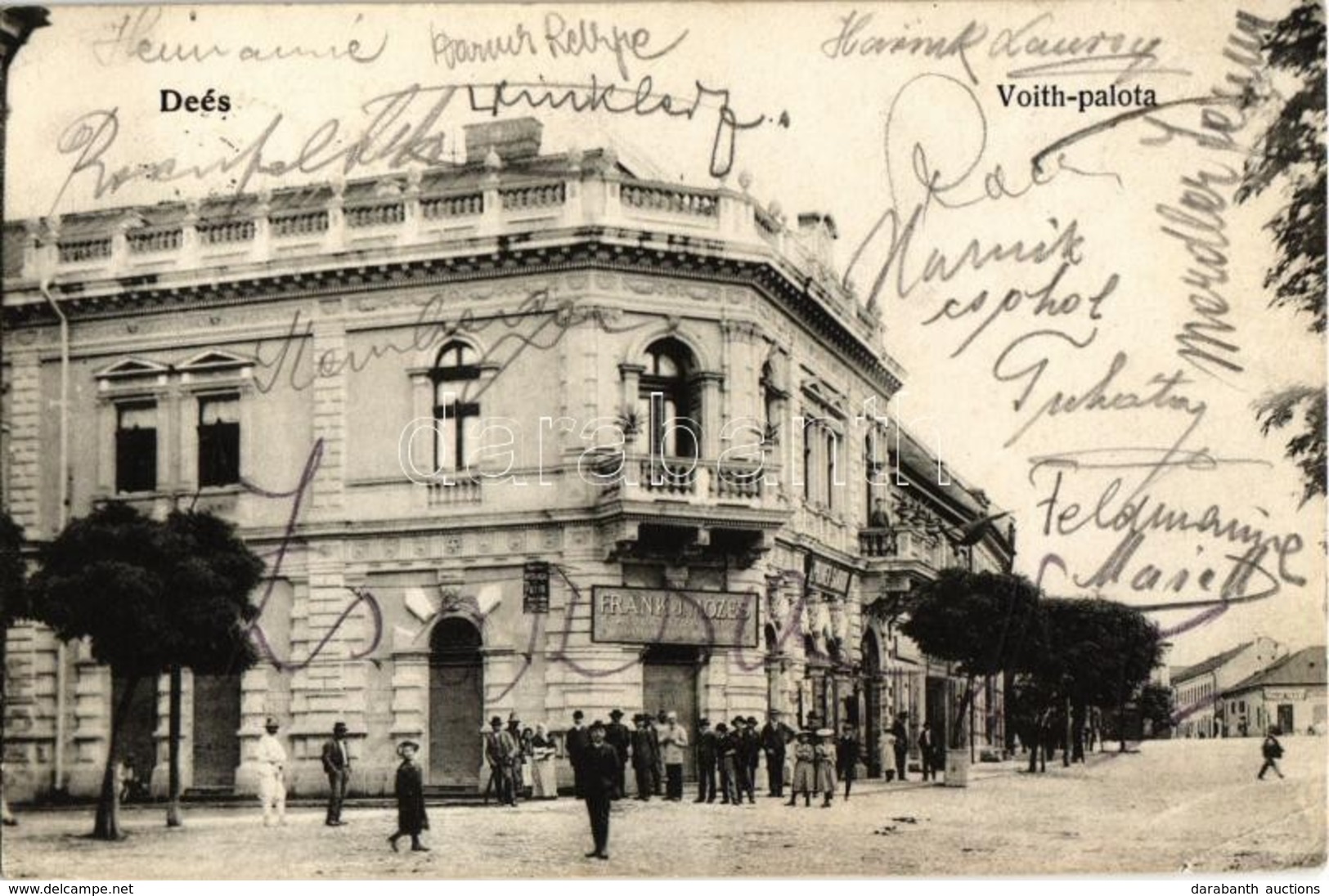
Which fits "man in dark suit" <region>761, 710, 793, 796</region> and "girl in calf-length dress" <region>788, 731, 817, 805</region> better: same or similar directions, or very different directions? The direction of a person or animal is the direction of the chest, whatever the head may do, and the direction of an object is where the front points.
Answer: same or similar directions

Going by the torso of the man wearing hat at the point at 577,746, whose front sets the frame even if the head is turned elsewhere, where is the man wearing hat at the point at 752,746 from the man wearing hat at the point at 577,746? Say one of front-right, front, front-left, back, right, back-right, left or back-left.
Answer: back-left

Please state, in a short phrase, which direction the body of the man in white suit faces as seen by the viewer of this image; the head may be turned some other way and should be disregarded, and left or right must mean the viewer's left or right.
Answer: facing the viewer

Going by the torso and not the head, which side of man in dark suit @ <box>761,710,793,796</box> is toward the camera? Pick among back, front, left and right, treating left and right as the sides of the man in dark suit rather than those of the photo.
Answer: front

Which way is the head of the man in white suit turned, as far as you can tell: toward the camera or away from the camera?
toward the camera

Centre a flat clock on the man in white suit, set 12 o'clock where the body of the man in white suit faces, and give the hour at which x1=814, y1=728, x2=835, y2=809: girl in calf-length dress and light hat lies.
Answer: The girl in calf-length dress and light hat is roughly at 9 o'clock from the man in white suit.

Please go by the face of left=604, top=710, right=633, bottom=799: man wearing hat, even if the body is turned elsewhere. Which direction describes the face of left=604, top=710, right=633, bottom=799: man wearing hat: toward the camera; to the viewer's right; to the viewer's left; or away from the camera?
toward the camera

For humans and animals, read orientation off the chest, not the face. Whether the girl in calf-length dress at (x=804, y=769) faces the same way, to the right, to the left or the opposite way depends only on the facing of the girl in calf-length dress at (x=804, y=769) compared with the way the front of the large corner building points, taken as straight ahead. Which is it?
the same way

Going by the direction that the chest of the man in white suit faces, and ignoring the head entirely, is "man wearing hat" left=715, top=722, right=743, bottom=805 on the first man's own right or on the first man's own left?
on the first man's own left

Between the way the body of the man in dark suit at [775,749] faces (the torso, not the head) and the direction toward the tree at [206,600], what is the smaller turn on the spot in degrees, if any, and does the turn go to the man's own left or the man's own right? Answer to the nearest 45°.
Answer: approximately 90° to the man's own right

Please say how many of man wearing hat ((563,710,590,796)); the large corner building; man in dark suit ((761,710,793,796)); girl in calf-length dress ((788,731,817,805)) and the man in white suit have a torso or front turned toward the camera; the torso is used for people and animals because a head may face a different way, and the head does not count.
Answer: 5

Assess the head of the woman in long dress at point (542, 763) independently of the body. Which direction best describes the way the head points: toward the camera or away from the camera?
toward the camera

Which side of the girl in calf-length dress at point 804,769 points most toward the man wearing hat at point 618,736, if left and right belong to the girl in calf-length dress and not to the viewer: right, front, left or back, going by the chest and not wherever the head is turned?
right

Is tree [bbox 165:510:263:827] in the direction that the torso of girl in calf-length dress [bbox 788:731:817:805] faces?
no

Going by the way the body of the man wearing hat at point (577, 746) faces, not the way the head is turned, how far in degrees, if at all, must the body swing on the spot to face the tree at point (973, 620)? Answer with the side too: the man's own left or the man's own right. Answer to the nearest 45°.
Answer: approximately 135° to the man's own left

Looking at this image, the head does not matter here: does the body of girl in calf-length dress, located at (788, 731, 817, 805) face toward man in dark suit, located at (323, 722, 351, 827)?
no

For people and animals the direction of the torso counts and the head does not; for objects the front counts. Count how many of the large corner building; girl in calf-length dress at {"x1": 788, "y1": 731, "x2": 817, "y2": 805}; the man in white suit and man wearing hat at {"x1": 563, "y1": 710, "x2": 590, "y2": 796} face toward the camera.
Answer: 4

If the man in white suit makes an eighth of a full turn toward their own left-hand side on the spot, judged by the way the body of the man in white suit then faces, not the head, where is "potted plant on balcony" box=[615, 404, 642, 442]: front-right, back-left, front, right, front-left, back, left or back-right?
front-left

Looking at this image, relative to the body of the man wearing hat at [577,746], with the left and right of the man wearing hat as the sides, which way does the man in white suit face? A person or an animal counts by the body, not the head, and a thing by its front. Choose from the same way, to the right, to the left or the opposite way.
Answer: the same way

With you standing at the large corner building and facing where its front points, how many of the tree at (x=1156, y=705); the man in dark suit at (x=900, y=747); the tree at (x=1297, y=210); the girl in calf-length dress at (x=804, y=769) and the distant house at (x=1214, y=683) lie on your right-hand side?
0
